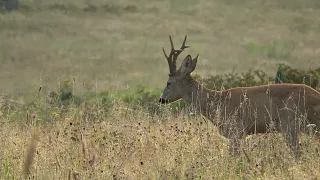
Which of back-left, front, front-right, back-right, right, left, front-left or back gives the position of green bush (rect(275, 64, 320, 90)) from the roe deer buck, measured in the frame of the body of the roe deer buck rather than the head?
right

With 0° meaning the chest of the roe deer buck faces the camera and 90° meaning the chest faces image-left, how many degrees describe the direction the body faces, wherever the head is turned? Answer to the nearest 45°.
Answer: approximately 90°
